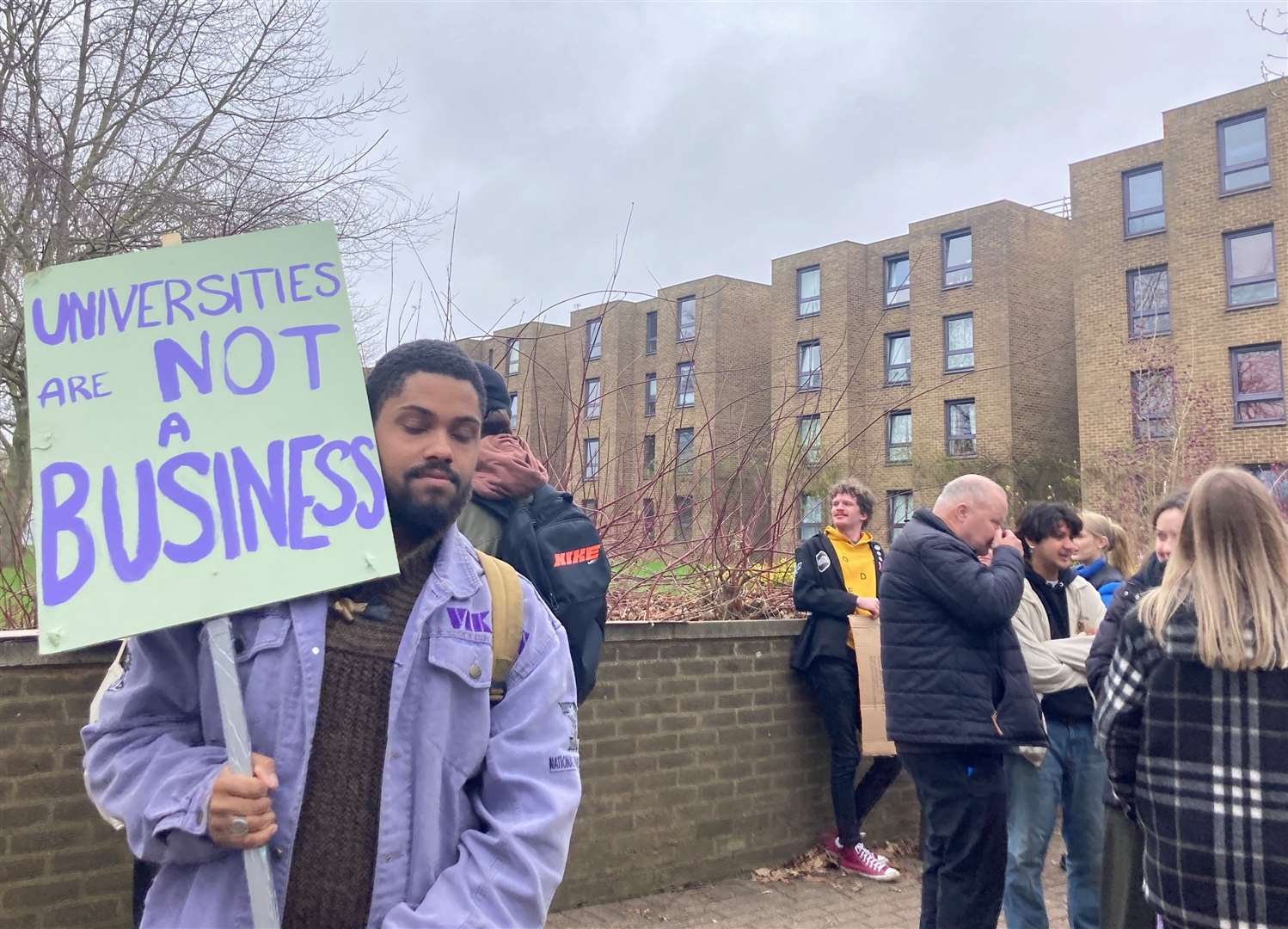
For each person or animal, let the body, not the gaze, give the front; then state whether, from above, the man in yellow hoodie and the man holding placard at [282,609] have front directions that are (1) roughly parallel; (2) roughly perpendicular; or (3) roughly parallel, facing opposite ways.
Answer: roughly parallel

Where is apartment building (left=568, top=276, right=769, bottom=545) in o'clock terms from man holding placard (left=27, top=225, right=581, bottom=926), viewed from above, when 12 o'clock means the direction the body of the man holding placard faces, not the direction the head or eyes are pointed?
The apartment building is roughly at 7 o'clock from the man holding placard.

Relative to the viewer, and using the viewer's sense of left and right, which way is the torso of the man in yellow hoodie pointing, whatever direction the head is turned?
facing the viewer and to the right of the viewer

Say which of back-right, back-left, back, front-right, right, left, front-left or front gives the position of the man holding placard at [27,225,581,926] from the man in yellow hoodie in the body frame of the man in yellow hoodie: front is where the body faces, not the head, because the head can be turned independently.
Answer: front-right

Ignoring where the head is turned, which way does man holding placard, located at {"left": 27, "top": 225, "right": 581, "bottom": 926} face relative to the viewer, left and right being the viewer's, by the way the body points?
facing the viewer

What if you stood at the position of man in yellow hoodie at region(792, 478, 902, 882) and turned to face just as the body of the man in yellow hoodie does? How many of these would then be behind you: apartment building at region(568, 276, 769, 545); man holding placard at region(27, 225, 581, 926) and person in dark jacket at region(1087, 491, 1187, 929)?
1

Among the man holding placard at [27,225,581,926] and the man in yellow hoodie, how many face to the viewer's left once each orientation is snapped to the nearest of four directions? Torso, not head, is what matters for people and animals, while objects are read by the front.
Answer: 0

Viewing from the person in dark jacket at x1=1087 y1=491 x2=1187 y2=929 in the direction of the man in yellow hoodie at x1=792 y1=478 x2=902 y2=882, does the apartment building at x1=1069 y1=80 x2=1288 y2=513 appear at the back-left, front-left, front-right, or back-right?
front-right

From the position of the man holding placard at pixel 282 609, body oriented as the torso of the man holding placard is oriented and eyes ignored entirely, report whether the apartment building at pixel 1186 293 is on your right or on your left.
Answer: on your left

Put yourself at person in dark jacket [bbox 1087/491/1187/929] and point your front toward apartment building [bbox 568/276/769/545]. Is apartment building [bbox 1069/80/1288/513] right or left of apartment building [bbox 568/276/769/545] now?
right

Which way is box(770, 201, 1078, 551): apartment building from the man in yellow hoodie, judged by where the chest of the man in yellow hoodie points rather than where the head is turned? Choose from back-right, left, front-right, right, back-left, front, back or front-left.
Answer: back-left

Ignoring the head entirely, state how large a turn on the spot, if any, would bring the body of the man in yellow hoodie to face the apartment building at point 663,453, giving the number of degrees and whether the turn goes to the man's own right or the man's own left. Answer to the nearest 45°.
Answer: approximately 180°

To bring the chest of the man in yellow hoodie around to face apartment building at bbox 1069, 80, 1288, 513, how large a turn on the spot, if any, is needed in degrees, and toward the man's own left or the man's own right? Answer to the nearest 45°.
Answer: approximately 135° to the man's own left
